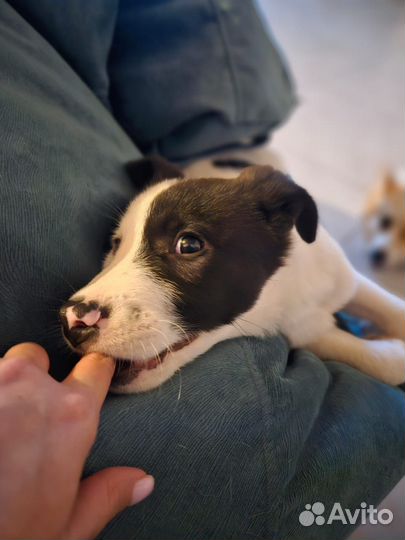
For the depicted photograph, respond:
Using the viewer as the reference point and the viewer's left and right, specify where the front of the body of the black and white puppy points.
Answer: facing the viewer and to the left of the viewer
